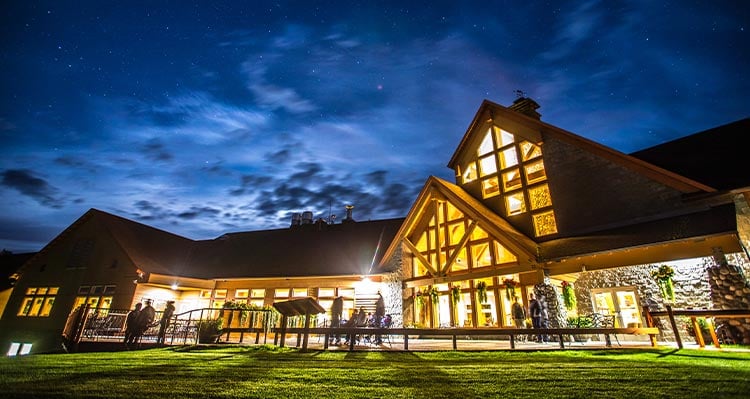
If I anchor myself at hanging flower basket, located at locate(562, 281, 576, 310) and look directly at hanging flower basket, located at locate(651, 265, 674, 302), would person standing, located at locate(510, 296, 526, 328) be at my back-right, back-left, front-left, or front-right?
back-right

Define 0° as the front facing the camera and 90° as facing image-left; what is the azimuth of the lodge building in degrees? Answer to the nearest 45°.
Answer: approximately 45°
